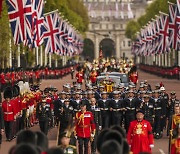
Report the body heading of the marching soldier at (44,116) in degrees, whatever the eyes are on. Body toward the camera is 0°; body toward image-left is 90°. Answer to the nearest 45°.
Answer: approximately 0°

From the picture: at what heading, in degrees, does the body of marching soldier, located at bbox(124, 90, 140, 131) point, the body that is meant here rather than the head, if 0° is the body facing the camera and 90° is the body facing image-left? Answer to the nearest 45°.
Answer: approximately 0°

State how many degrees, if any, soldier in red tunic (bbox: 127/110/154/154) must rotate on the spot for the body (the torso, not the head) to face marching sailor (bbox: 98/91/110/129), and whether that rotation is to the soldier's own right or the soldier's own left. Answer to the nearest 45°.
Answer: approximately 180°

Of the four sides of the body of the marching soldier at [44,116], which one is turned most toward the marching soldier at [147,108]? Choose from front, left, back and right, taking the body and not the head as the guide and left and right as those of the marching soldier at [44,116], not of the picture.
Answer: left

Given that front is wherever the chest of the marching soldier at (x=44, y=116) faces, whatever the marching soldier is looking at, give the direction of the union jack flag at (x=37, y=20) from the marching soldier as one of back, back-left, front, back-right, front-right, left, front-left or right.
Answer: back

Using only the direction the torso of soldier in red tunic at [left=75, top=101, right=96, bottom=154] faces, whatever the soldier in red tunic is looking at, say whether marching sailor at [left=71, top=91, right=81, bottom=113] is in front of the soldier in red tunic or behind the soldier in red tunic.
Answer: behind

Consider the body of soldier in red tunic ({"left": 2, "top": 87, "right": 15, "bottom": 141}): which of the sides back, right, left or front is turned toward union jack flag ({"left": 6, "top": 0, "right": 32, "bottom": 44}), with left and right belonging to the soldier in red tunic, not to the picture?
back
